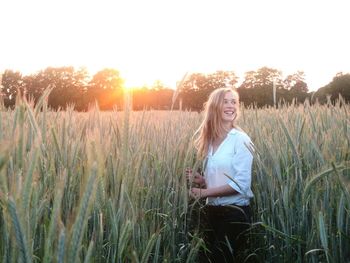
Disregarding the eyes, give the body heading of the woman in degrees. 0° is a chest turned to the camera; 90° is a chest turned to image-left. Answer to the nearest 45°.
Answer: approximately 45°

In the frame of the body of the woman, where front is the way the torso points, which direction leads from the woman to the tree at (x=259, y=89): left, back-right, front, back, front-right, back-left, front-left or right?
back-right

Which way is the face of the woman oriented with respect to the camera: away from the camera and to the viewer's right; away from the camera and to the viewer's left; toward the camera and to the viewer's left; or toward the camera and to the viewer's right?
toward the camera and to the viewer's right

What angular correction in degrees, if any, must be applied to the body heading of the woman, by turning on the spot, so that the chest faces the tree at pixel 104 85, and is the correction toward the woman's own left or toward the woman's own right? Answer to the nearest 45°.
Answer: approximately 135° to the woman's own right

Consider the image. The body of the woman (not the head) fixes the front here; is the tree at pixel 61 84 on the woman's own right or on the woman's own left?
on the woman's own right

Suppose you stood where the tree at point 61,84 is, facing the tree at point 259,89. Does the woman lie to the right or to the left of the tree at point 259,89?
right
